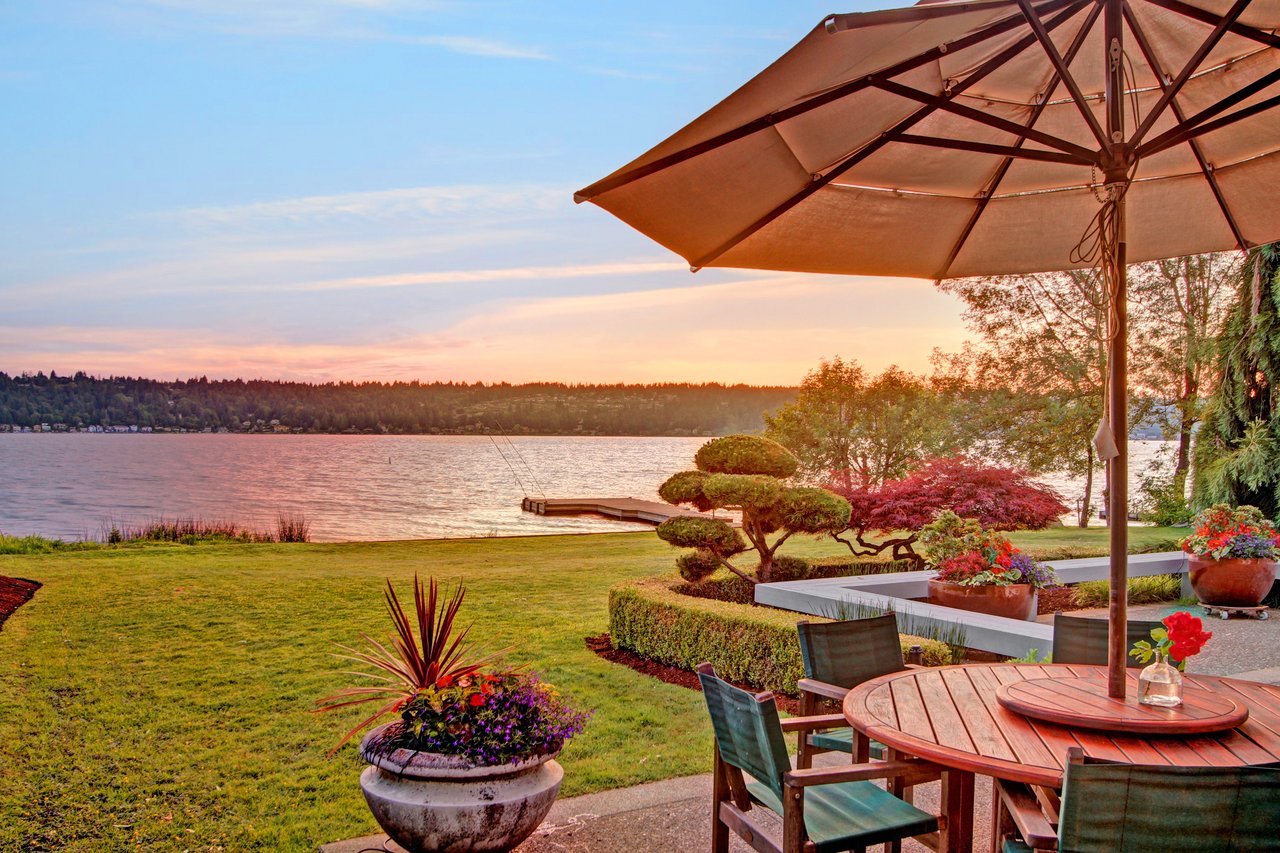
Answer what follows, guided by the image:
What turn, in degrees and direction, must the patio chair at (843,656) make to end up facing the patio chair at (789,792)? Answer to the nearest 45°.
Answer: approximately 45° to its right

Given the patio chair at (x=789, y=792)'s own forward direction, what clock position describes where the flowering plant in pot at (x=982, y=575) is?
The flowering plant in pot is roughly at 11 o'clock from the patio chair.

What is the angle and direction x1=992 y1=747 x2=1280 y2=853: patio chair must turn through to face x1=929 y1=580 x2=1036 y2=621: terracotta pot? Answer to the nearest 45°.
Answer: approximately 45° to its right

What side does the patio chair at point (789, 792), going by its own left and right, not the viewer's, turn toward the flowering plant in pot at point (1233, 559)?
front

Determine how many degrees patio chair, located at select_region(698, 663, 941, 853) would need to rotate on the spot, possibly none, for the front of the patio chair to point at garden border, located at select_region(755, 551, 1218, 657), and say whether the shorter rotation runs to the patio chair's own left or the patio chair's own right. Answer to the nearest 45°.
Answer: approximately 45° to the patio chair's own left

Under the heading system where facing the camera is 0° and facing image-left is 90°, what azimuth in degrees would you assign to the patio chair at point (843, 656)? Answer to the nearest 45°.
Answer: approximately 315°

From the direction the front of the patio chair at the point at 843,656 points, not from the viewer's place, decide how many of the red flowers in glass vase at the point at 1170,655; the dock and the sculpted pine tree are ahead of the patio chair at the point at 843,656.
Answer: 1

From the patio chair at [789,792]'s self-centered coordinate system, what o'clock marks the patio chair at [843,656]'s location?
the patio chair at [843,656] is roughly at 11 o'clock from the patio chair at [789,792].

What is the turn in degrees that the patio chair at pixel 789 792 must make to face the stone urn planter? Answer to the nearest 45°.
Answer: approximately 135° to its left

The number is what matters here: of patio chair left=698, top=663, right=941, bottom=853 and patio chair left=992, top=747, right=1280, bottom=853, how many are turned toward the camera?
0

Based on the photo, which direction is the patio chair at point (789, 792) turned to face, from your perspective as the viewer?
facing away from the viewer and to the right of the viewer

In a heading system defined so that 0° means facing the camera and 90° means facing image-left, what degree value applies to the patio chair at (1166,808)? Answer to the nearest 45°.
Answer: approximately 135°

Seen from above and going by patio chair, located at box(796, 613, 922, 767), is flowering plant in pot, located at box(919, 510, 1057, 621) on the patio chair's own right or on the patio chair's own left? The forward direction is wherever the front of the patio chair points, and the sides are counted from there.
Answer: on the patio chair's own left

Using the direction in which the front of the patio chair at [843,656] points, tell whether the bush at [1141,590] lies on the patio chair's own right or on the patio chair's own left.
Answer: on the patio chair's own left

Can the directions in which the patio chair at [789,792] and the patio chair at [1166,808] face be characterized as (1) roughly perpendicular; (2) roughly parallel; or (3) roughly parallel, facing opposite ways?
roughly perpendicular
